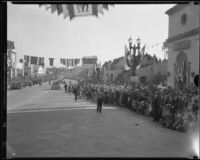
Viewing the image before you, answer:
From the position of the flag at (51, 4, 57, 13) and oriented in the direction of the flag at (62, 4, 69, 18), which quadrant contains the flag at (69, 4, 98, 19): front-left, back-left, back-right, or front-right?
front-right

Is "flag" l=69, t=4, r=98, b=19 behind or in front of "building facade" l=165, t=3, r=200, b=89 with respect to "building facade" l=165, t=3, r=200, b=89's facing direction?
in front

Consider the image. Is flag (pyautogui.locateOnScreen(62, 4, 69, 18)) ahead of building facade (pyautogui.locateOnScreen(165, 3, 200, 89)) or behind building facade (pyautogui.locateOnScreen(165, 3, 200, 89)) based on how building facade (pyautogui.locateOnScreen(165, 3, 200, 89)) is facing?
ahead

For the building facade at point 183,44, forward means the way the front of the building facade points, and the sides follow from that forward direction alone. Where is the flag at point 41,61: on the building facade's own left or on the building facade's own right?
on the building facade's own right

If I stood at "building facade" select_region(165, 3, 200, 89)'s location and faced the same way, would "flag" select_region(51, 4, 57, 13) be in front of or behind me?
in front

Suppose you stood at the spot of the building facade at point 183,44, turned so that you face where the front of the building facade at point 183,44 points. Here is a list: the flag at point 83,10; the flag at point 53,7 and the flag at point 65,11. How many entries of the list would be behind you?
0

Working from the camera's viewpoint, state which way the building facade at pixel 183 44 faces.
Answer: facing the viewer and to the left of the viewer
